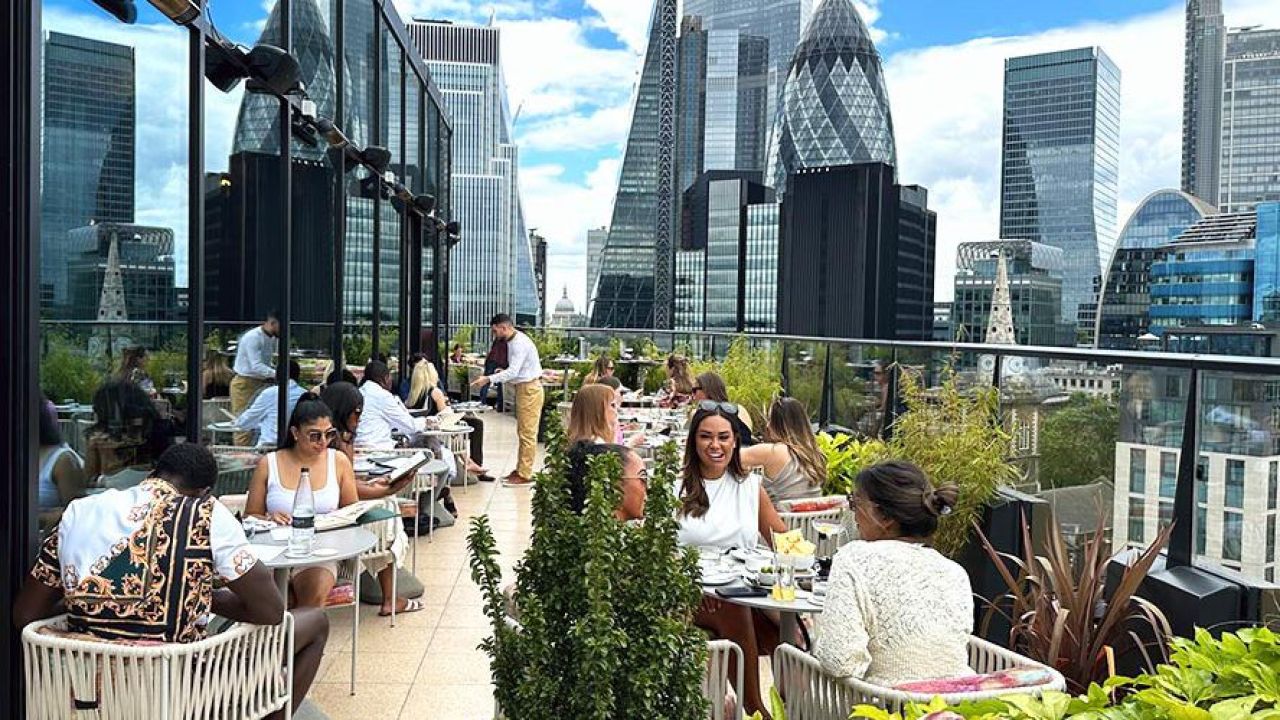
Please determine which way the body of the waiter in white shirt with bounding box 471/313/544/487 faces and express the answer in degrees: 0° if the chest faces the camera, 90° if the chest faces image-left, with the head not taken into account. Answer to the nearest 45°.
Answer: approximately 90°

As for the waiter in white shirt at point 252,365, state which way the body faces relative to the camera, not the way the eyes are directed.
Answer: to the viewer's right

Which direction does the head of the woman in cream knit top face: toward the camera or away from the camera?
away from the camera

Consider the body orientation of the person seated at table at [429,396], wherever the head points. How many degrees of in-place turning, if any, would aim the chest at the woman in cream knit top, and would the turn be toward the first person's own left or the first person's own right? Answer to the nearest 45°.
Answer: approximately 90° to the first person's own right

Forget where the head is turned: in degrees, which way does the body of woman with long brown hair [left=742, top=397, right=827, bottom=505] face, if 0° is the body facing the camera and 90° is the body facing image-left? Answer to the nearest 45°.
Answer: approximately 135°

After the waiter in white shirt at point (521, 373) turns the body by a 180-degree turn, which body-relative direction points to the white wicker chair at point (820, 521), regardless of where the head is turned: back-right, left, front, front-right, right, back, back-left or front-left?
right

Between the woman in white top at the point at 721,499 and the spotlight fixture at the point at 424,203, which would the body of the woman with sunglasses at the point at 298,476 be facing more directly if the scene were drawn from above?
the woman in white top

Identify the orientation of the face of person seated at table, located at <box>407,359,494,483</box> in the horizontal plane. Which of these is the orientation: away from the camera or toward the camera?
away from the camera

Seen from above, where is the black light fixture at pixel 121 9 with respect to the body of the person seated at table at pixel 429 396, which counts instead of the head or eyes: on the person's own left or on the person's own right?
on the person's own right

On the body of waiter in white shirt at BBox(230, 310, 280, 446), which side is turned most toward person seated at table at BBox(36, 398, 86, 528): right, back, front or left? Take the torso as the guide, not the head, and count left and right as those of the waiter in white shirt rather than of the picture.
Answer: right
